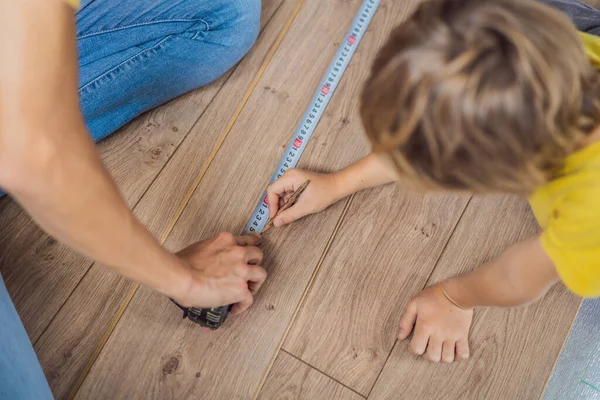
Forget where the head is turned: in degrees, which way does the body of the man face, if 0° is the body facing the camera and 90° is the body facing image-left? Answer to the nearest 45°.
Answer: approximately 270°
